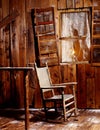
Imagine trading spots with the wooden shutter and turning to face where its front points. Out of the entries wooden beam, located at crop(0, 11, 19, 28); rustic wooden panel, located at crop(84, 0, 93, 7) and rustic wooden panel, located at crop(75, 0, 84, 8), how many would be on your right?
1

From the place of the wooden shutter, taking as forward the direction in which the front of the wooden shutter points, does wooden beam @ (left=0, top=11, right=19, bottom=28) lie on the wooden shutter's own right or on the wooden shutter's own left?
on the wooden shutter's own right

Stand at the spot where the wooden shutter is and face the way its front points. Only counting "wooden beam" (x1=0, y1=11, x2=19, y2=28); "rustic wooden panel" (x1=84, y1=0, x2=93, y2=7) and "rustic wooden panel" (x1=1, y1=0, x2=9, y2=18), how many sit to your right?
2

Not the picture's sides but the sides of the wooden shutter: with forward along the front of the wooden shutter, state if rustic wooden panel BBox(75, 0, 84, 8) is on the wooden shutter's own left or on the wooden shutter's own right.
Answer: on the wooden shutter's own left

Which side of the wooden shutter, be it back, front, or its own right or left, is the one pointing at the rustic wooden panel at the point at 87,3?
left

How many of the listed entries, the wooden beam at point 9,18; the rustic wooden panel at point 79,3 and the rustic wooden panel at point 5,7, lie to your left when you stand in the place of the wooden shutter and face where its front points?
1

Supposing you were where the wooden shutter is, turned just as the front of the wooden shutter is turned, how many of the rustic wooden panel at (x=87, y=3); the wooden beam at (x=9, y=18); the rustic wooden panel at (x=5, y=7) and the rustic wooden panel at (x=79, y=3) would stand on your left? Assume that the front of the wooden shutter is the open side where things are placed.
2

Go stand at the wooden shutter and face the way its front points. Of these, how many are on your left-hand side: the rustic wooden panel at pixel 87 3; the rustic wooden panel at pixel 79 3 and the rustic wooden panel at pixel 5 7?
2
